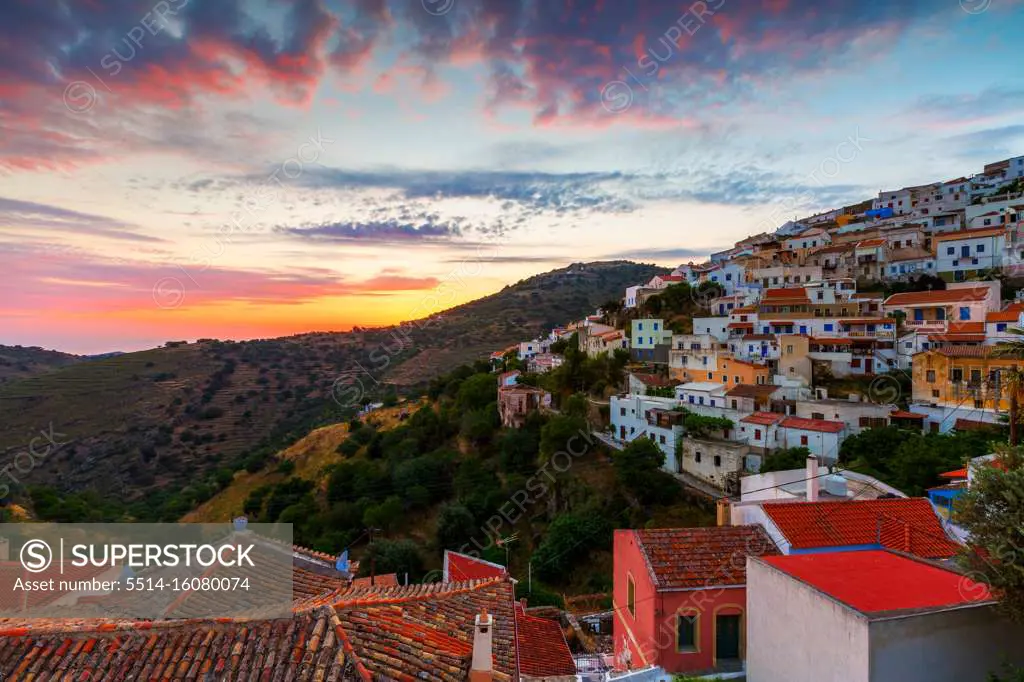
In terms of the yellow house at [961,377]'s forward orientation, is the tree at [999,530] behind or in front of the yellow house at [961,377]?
in front

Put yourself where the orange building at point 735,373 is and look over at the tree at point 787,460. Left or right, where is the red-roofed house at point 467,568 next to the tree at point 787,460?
right

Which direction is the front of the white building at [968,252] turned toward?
toward the camera

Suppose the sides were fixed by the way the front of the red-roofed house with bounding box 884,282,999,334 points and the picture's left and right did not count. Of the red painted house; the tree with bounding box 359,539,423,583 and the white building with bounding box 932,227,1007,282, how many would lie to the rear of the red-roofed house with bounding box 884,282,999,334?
1

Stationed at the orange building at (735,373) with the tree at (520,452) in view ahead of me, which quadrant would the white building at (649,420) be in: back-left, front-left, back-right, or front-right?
front-left

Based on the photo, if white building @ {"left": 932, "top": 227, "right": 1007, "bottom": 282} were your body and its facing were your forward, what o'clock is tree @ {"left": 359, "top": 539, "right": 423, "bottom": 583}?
The tree is roughly at 1 o'clock from the white building.

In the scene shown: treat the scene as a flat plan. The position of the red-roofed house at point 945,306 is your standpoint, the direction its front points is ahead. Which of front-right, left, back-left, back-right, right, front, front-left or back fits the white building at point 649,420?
front-right

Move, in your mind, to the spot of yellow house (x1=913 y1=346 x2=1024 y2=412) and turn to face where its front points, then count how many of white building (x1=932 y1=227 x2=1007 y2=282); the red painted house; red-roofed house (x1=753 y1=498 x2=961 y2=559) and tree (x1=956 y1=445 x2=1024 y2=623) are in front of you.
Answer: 3

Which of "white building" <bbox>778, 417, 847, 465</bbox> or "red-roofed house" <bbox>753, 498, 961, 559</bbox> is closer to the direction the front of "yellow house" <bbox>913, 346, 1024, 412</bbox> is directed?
the red-roofed house

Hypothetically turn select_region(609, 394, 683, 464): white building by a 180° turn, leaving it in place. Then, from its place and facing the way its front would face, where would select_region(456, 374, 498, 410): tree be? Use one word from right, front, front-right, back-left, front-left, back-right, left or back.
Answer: left

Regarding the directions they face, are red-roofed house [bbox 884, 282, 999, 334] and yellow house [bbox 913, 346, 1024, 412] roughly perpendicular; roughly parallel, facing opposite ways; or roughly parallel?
roughly parallel

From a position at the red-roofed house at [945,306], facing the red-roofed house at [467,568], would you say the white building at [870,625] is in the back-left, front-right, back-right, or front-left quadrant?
front-left

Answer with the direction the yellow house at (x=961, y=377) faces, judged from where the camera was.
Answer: facing the viewer

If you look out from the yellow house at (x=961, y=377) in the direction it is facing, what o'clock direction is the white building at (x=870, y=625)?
The white building is roughly at 12 o'clock from the yellow house.

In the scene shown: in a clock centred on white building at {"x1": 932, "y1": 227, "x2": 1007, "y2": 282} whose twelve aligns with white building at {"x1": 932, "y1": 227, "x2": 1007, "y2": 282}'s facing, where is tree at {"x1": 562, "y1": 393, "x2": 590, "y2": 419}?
The tree is roughly at 1 o'clock from the white building.

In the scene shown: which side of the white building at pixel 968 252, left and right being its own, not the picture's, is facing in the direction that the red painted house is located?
front

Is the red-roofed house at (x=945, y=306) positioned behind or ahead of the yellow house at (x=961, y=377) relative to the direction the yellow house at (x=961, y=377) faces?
behind

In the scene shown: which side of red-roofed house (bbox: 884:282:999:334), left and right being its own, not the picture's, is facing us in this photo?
front

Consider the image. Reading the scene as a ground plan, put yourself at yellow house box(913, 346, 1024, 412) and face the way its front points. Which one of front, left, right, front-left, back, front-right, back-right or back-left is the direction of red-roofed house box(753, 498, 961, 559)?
front

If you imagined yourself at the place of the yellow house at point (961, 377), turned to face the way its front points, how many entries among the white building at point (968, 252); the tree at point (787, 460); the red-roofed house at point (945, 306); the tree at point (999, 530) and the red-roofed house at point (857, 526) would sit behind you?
2

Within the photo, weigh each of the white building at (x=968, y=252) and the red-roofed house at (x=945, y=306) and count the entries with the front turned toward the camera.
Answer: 2

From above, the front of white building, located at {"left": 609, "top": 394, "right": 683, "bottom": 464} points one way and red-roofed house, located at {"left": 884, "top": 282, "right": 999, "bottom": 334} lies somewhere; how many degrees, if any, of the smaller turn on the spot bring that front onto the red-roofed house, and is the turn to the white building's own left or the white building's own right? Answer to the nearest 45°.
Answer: approximately 135° to the white building's own left
